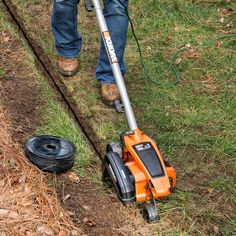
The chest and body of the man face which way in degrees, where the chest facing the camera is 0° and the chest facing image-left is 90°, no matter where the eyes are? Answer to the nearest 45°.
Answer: approximately 0°

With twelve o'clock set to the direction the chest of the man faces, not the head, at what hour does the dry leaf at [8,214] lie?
The dry leaf is roughly at 1 o'clock from the man.

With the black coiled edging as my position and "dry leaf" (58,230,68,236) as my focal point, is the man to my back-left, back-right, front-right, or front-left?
back-left

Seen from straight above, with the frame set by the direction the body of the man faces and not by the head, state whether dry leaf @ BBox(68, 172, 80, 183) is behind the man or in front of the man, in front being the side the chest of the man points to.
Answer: in front

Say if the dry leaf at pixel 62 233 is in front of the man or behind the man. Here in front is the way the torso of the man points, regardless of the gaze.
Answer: in front

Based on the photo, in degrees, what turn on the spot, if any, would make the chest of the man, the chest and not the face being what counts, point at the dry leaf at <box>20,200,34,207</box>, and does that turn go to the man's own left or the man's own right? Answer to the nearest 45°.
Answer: approximately 45° to the man's own right

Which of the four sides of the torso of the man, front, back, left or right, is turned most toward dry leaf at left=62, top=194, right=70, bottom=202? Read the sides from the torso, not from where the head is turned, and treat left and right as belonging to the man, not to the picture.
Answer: front

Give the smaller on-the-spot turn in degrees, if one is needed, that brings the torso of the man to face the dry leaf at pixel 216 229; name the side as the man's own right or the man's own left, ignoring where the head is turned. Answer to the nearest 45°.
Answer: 0° — they already face it

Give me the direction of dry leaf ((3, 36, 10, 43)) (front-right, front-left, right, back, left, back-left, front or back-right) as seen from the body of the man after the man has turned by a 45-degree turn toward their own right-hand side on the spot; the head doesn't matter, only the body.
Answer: right

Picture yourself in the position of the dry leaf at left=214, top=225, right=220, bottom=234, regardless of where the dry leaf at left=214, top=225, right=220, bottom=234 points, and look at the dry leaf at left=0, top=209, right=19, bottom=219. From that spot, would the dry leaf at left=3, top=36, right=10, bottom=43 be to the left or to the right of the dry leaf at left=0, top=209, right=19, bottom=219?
right

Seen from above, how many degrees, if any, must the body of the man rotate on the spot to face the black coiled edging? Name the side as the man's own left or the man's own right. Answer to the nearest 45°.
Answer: approximately 45° to the man's own right
